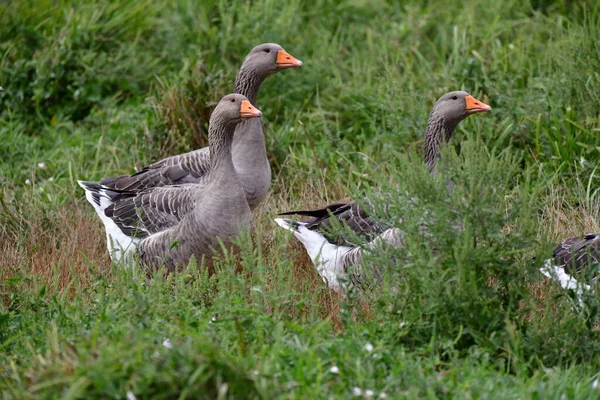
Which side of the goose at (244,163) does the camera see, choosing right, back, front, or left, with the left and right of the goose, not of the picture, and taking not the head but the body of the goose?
right

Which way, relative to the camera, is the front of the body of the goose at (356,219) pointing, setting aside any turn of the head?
to the viewer's right
